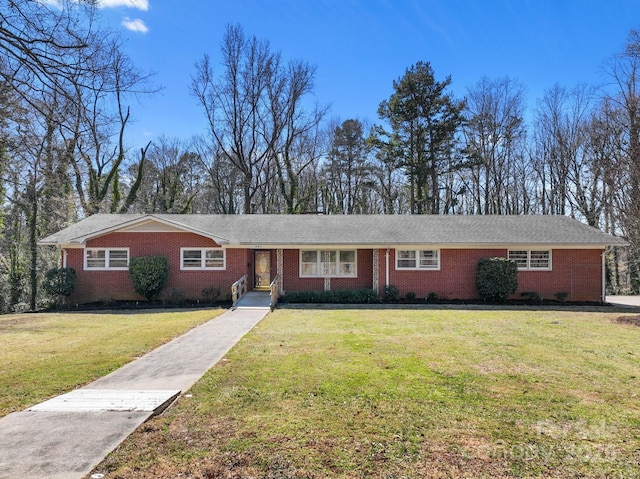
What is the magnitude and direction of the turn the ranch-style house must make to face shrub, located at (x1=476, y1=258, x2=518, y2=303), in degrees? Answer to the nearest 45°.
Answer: approximately 90° to its left

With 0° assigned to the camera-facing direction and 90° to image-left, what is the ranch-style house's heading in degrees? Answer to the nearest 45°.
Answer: approximately 0°

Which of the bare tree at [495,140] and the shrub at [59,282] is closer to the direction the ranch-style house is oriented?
the shrub

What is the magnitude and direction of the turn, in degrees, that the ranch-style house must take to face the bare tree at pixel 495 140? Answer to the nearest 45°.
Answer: approximately 135° to its left

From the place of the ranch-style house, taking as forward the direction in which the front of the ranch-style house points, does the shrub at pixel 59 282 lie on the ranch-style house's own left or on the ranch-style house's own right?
on the ranch-style house's own right

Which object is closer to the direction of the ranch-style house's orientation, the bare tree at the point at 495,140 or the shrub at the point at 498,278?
the shrub
